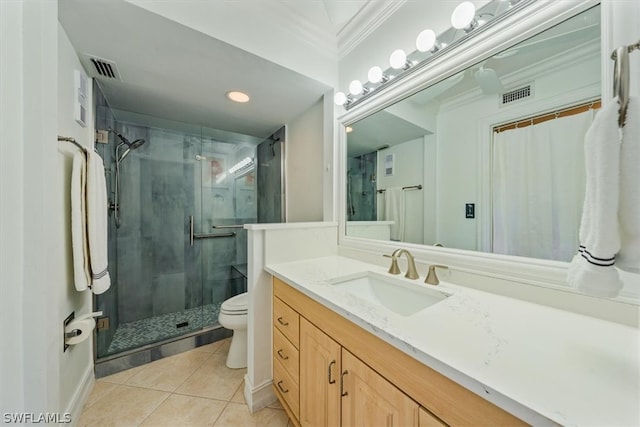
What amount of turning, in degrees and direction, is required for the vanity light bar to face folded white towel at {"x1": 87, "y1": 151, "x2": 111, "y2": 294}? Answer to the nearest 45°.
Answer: approximately 45° to its right

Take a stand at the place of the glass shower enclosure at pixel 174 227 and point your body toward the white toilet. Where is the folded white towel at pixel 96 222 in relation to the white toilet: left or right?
right

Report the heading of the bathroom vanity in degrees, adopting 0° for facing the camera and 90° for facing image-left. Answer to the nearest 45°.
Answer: approximately 45°

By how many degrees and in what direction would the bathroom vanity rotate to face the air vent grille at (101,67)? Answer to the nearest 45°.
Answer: approximately 45° to its right

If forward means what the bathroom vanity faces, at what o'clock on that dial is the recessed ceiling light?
The recessed ceiling light is roughly at 2 o'clock from the bathroom vanity.

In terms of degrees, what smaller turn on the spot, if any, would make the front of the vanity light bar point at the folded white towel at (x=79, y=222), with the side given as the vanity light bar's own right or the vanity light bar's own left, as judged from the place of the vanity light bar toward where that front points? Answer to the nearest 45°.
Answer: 0° — it already faces it
